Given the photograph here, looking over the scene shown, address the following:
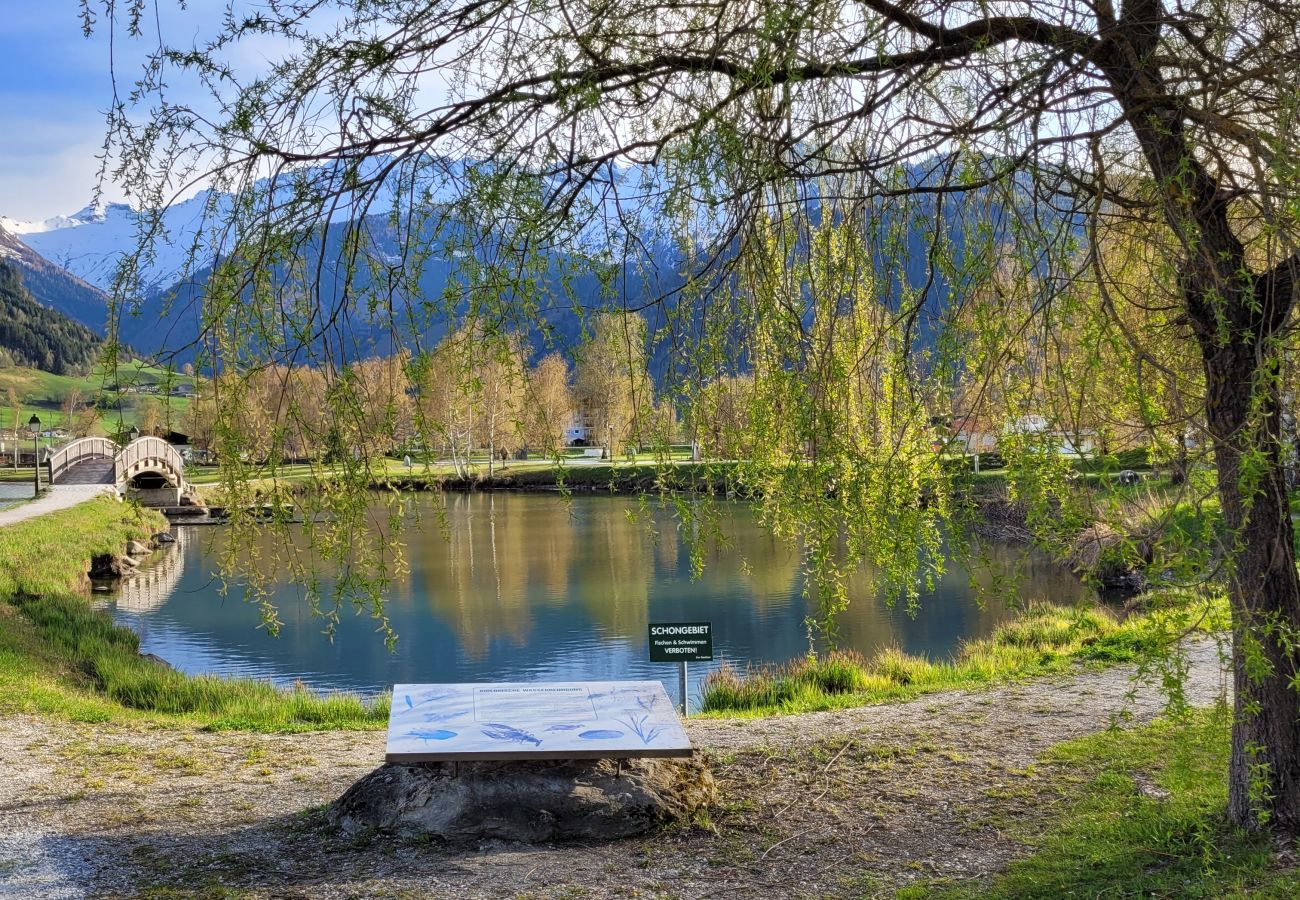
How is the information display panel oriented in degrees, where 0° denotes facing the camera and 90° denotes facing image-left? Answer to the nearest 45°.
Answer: approximately 0°

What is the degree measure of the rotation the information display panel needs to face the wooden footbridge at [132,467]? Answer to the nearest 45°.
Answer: approximately 180°

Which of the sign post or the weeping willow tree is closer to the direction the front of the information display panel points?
the weeping willow tree

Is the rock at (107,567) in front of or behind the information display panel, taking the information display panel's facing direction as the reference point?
behind

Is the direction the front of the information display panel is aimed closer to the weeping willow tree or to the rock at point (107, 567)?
the weeping willow tree

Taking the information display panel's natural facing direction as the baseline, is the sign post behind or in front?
behind
